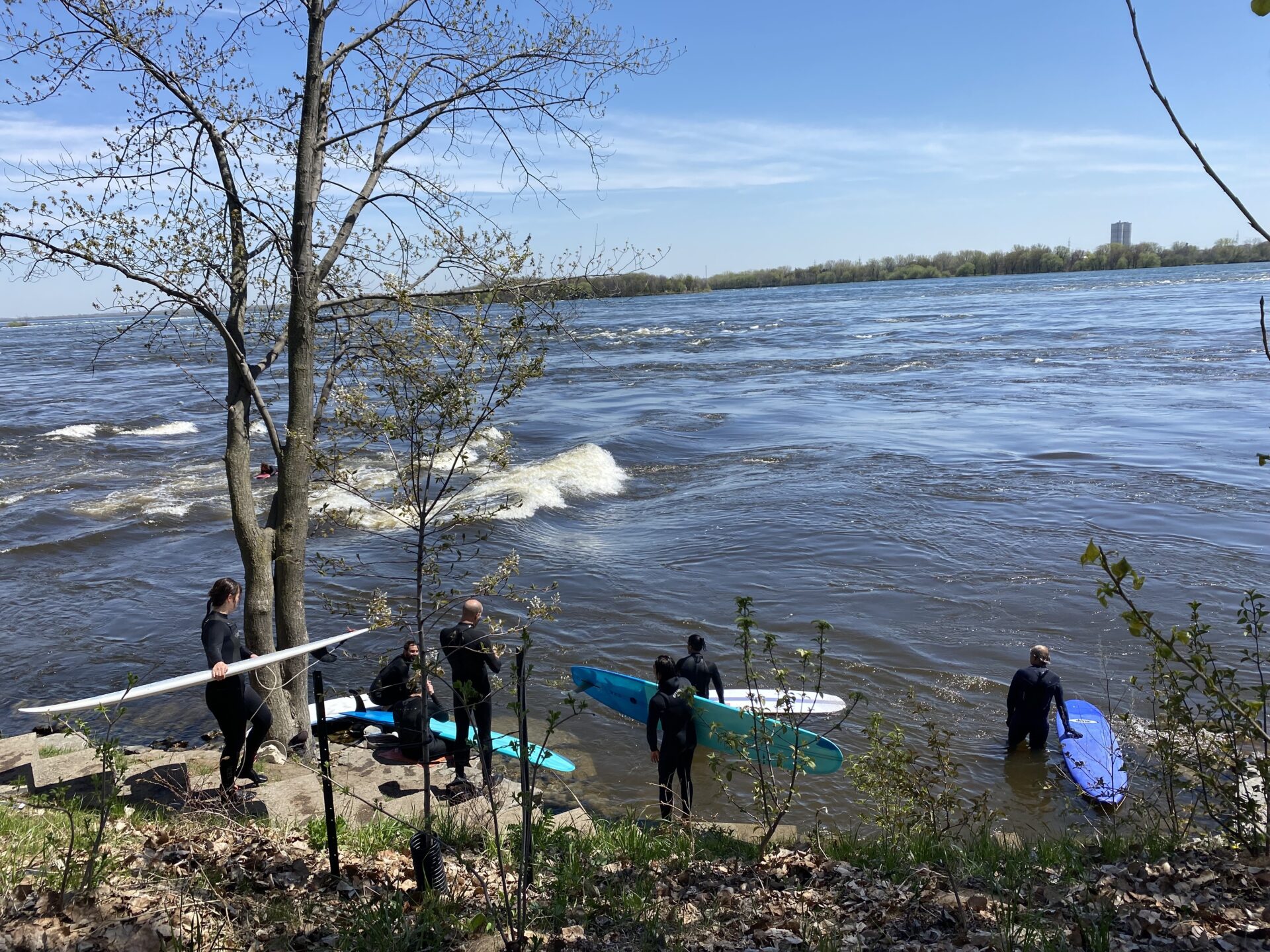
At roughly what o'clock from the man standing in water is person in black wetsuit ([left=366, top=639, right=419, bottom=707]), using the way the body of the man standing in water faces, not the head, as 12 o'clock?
The person in black wetsuit is roughly at 8 o'clock from the man standing in water.

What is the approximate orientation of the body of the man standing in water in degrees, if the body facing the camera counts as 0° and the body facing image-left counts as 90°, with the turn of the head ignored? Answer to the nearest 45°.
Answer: approximately 180°

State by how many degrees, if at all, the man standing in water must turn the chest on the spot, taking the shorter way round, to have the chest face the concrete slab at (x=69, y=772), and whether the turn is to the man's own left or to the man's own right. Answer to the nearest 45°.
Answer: approximately 135° to the man's own left

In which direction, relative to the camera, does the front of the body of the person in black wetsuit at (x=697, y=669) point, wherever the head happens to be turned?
away from the camera

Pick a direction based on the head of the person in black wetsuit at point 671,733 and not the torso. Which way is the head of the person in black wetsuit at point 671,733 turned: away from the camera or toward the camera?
away from the camera

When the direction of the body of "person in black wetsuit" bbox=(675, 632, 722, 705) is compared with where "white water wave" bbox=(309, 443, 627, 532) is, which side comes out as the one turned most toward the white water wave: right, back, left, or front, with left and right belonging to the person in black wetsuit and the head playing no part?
front

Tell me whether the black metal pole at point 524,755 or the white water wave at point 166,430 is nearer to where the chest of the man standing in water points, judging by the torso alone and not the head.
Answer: the white water wave

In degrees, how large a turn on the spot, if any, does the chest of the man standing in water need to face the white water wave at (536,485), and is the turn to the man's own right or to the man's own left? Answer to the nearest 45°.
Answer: approximately 45° to the man's own left

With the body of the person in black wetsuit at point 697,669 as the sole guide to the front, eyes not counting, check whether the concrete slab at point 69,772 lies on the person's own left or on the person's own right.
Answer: on the person's own left

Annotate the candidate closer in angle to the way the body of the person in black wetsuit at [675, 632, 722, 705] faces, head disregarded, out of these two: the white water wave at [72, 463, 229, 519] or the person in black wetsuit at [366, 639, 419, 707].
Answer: the white water wave

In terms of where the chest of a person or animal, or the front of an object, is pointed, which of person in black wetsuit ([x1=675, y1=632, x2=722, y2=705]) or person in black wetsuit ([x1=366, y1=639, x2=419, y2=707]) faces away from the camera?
person in black wetsuit ([x1=675, y1=632, x2=722, y2=705])
